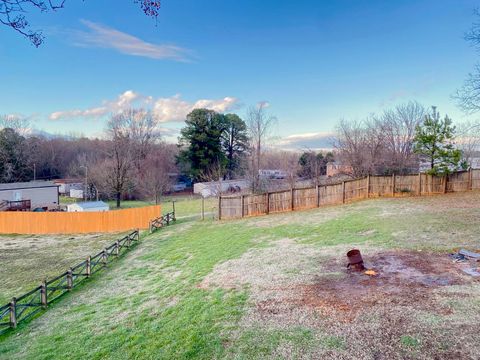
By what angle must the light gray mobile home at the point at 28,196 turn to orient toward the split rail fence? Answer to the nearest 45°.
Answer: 0° — it already faces it

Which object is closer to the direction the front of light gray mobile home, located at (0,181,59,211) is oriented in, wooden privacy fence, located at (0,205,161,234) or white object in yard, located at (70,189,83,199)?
the wooden privacy fence

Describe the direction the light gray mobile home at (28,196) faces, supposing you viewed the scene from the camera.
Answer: facing the viewer

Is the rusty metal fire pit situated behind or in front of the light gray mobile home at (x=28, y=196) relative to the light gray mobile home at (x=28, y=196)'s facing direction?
in front

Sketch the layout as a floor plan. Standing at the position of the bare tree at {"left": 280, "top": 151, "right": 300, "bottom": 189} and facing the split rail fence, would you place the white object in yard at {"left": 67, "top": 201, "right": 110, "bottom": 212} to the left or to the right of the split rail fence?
right

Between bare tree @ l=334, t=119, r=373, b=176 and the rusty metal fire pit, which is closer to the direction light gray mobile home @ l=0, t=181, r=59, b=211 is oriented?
the rusty metal fire pit

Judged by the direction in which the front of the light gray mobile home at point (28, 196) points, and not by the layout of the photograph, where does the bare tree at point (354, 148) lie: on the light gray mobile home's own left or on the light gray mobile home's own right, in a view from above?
on the light gray mobile home's own left

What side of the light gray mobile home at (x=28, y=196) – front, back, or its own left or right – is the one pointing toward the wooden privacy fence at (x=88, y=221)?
front

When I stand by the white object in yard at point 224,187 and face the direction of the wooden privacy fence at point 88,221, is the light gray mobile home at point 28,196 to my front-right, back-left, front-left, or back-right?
front-right

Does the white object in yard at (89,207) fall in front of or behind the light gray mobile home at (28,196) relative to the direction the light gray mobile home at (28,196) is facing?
in front

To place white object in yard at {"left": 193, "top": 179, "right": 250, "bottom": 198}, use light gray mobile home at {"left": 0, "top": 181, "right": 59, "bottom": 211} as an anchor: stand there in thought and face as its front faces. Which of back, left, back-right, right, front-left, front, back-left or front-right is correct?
left
